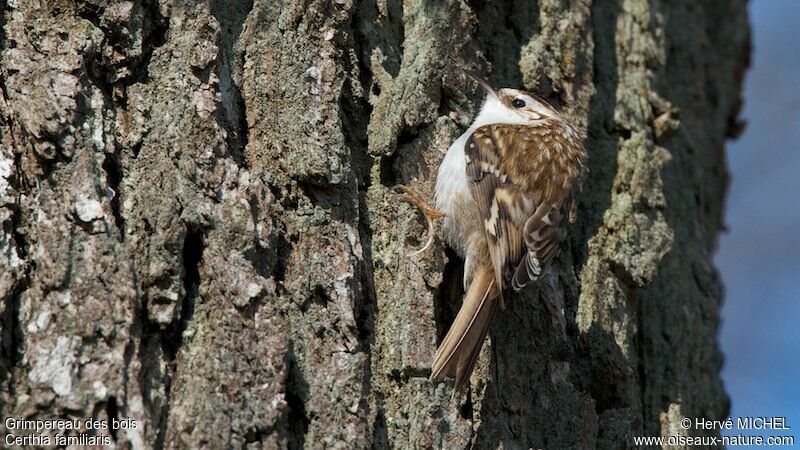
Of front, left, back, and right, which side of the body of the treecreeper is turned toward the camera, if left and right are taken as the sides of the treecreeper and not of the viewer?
left
